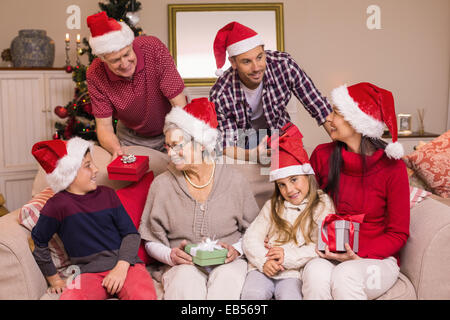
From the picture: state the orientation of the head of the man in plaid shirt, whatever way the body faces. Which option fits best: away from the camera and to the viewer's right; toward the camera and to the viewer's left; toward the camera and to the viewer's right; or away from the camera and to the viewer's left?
toward the camera and to the viewer's right

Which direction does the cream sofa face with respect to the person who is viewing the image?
facing the viewer

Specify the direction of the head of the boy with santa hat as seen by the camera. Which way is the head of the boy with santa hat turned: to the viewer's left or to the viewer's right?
to the viewer's right

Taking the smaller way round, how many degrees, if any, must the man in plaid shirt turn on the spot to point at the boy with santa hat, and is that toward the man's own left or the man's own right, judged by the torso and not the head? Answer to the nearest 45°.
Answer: approximately 45° to the man's own right

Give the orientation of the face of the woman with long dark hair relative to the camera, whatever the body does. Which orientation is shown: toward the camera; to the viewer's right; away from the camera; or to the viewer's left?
to the viewer's left

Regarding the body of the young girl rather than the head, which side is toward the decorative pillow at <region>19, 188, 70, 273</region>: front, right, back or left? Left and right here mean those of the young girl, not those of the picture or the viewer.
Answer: right

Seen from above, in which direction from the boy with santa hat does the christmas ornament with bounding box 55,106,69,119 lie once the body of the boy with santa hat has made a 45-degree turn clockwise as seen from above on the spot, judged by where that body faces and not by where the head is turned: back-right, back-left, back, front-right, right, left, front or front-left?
back

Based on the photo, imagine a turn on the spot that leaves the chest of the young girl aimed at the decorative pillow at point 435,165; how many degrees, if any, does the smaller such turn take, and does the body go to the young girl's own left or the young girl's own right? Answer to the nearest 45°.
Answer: approximately 135° to the young girl's own left

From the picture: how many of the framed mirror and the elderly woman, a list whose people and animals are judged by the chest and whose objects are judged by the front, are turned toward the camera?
2

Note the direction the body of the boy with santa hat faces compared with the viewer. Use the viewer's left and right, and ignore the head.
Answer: facing the viewer and to the right of the viewer

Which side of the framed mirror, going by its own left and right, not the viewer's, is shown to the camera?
front

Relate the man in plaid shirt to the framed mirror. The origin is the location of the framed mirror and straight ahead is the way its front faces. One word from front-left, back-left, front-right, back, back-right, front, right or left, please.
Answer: front

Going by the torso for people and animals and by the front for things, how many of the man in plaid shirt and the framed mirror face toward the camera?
2
